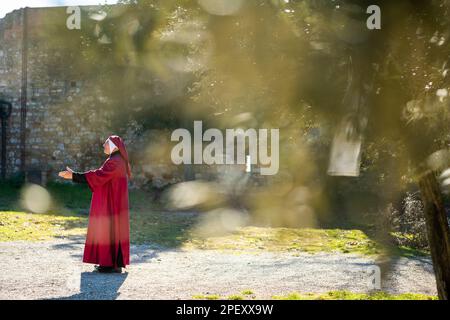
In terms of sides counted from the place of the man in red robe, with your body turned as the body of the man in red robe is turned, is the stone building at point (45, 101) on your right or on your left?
on your right

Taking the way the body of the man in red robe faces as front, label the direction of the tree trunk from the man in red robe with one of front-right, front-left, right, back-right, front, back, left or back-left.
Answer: back-left

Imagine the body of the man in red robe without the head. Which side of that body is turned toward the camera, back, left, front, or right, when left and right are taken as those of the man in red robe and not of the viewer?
left

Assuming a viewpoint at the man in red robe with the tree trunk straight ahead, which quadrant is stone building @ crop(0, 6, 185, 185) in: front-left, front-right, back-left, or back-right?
back-left
